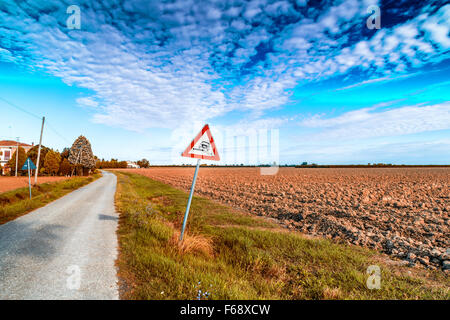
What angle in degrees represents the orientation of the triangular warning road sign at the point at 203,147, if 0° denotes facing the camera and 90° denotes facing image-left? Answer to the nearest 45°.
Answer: approximately 0°
